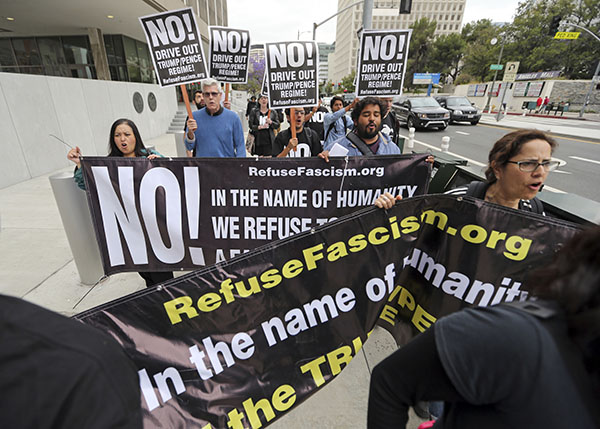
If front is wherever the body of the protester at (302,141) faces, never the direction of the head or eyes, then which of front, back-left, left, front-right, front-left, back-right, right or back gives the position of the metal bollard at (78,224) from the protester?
front-right

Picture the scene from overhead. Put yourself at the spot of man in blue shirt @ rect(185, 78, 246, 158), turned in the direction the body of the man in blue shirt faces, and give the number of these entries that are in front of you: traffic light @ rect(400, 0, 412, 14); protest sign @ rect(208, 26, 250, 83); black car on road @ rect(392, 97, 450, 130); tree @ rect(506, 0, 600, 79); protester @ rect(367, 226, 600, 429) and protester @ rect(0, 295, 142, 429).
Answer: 2

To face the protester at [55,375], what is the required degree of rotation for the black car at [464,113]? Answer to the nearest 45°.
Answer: approximately 45° to its right

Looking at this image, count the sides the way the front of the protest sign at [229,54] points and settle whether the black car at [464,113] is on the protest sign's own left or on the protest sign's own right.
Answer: on the protest sign's own left

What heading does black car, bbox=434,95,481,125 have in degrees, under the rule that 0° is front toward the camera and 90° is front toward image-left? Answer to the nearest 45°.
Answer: approximately 315°

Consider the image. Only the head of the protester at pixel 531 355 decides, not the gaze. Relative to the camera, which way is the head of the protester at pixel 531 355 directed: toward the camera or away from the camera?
away from the camera

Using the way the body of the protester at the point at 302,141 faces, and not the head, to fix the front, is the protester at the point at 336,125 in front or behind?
behind

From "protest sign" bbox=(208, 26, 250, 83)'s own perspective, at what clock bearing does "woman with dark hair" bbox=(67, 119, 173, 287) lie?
The woman with dark hair is roughly at 1 o'clock from the protest sign.

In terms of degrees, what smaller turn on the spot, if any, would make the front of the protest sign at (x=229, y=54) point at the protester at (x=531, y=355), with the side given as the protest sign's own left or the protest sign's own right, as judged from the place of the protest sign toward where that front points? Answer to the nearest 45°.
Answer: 0° — it already faces them
